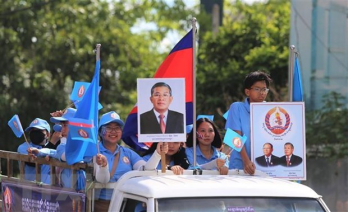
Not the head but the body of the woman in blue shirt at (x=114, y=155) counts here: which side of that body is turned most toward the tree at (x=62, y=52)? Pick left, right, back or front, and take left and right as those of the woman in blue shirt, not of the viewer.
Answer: back

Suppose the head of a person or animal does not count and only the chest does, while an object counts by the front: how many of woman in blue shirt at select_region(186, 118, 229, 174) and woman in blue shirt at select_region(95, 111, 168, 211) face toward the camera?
2

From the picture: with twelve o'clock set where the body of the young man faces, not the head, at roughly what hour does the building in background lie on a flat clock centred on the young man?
The building in background is roughly at 8 o'clock from the young man.

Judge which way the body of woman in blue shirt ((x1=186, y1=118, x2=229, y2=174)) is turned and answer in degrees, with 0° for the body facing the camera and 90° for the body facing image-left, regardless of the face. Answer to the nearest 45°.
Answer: approximately 0°

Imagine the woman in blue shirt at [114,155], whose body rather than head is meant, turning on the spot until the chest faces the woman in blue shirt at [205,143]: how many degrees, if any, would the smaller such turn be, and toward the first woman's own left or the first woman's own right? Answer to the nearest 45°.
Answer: approximately 135° to the first woman's own left

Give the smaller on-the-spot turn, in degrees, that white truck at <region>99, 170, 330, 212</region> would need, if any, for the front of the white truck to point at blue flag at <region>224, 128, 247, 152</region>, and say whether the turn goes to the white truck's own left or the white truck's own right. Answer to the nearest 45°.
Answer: approximately 135° to the white truck's own left
